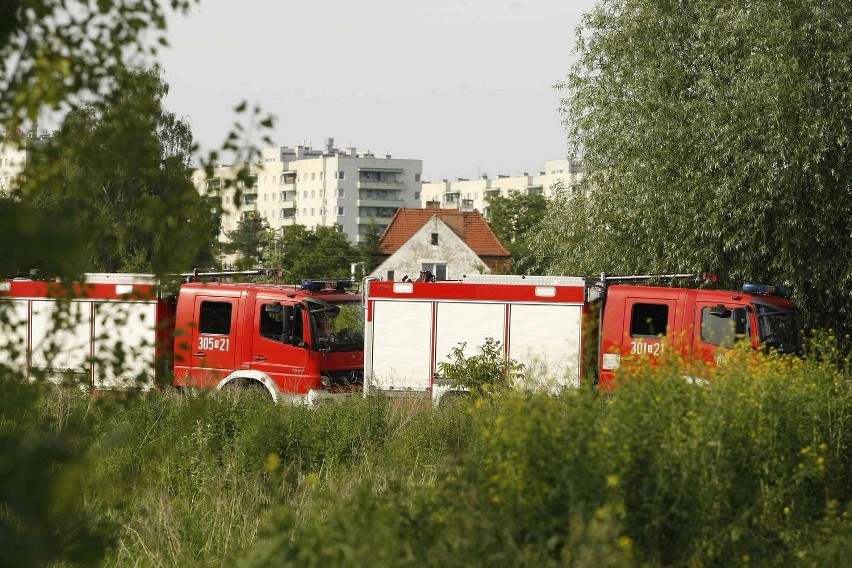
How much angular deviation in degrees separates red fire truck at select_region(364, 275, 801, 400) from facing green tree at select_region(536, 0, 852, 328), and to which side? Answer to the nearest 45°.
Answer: approximately 45° to its left

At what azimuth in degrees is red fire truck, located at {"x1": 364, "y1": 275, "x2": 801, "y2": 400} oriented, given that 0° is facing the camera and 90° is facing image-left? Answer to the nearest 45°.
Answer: approximately 270°
